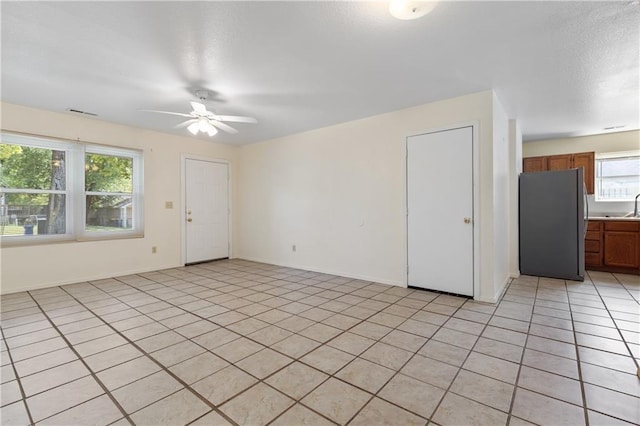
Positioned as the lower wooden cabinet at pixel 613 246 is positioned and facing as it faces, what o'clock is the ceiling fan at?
The ceiling fan is roughly at 1 o'clock from the lower wooden cabinet.

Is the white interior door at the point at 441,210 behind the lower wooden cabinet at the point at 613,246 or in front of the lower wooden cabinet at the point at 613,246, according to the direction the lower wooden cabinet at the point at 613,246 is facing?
in front

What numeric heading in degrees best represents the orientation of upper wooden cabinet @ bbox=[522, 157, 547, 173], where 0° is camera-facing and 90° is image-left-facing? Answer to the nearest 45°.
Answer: approximately 0°

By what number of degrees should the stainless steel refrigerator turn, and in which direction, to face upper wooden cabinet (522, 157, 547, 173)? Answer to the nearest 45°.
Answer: approximately 90° to its left

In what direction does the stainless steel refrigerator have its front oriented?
to the viewer's right

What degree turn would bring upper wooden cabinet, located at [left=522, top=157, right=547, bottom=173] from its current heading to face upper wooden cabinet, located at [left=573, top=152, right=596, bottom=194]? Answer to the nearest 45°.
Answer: approximately 90° to its left

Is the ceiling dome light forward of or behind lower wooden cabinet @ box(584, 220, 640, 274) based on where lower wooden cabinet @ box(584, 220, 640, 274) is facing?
forward

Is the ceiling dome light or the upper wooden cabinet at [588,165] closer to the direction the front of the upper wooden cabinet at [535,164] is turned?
the ceiling dome light

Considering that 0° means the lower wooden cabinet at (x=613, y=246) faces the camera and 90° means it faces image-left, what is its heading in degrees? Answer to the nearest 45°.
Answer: approximately 0°

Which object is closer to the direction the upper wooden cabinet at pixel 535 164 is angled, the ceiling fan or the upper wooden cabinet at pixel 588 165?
the ceiling fan
